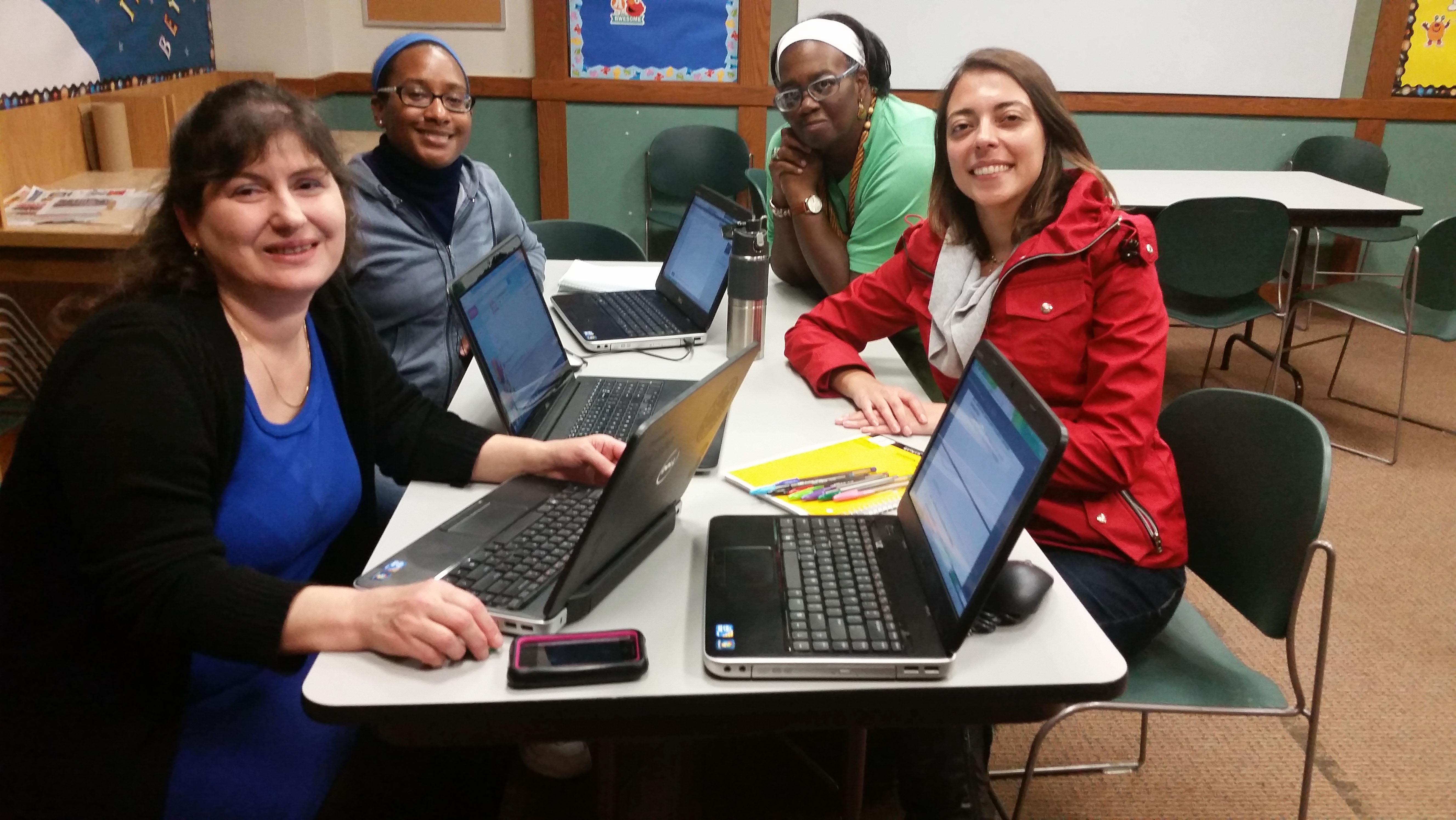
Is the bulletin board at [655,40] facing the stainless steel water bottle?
yes

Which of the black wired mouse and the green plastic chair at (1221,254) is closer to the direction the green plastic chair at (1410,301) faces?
the green plastic chair

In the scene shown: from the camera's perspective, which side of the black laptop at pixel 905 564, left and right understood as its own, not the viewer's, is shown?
left

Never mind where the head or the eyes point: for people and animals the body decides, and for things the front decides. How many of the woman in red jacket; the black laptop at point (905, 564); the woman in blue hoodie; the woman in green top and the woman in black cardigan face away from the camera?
0

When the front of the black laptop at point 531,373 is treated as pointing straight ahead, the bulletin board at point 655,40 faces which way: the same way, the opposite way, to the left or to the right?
to the right

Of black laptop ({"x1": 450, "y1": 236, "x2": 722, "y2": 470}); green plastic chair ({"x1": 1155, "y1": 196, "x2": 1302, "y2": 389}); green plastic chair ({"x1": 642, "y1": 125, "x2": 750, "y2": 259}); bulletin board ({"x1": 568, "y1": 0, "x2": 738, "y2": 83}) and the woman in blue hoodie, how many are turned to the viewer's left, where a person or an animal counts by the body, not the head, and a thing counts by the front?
0

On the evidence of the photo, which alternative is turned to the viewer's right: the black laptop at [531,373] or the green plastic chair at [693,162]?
the black laptop

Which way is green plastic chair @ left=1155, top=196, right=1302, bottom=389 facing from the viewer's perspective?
away from the camera

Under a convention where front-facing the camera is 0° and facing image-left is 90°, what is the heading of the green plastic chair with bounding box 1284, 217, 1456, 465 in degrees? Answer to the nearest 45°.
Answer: approximately 135°

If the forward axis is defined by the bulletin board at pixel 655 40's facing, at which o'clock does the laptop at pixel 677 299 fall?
The laptop is roughly at 12 o'clock from the bulletin board.

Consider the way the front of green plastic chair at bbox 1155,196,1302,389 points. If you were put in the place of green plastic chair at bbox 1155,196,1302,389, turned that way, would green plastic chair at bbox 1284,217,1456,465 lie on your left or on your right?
on your right

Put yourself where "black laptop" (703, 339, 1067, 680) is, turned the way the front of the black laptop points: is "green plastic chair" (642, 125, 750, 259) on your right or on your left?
on your right

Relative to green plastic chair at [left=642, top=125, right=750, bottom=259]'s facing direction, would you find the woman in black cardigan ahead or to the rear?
ahead

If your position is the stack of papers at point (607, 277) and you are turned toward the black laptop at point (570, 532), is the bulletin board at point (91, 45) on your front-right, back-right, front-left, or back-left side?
back-right

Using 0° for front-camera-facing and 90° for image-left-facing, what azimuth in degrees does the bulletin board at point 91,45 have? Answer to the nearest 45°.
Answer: approximately 315°

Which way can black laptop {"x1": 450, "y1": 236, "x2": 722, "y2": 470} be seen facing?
to the viewer's right

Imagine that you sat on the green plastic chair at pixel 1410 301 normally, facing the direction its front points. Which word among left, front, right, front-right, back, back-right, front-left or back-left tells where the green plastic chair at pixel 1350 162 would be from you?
front-right

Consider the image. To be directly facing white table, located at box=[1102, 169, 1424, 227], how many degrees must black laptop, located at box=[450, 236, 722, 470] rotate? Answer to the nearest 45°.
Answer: approximately 45° to its left

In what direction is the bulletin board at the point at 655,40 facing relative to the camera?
toward the camera
